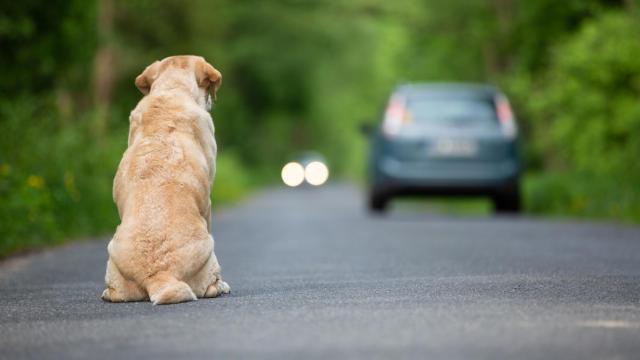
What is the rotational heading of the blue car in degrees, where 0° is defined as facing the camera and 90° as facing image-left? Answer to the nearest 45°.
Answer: approximately 180°

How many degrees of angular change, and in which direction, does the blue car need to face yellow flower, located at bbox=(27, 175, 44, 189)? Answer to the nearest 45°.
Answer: approximately 135° to its left

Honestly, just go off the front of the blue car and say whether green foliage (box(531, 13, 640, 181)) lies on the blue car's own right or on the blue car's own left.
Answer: on the blue car's own right

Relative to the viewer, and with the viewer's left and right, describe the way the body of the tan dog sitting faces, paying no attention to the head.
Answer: facing away from the viewer

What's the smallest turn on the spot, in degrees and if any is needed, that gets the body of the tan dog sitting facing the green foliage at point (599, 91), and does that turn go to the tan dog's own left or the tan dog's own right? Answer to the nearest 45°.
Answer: approximately 45° to the tan dog's own right

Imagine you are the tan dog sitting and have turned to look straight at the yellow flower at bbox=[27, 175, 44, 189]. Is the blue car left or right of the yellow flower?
right

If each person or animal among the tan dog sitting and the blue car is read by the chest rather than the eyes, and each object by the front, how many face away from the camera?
2
